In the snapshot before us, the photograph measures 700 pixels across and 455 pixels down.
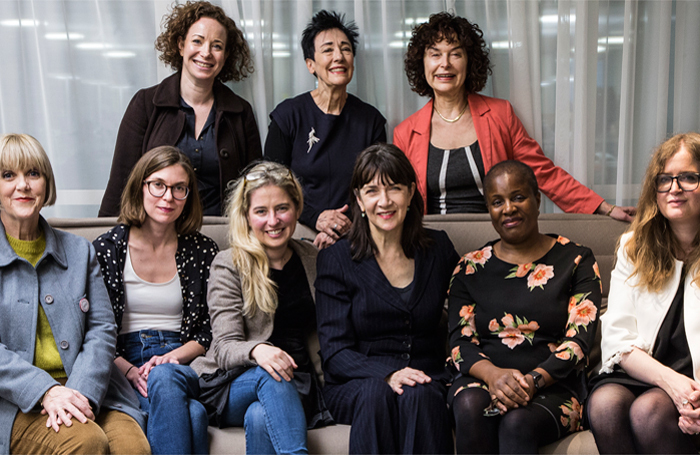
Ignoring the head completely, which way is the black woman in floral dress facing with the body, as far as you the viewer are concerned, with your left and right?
facing the viewer

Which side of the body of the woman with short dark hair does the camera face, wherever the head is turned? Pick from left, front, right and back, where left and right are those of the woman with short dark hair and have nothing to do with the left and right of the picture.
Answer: front

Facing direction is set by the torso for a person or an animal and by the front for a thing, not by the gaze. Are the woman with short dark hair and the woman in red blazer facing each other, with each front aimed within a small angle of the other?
no

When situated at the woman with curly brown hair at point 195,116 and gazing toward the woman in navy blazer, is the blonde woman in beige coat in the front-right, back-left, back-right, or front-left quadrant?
front-right

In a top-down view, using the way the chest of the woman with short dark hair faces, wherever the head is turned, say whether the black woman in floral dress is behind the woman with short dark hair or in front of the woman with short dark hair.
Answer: in front

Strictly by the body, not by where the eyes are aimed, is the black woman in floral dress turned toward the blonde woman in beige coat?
no

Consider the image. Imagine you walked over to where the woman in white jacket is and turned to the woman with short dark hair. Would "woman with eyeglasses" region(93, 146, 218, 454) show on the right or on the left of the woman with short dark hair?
left

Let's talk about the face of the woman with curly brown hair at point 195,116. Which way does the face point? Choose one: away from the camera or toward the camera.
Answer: toward the camera

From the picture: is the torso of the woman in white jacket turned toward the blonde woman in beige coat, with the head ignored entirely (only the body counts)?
no

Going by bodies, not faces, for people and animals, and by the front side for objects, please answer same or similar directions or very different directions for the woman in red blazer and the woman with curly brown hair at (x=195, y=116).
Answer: same or similar directions

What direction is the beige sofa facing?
toward the camera

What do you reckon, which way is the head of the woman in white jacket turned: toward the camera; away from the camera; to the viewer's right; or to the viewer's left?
toward the camera

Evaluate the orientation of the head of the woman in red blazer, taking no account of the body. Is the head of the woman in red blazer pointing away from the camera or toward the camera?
toward the camera
